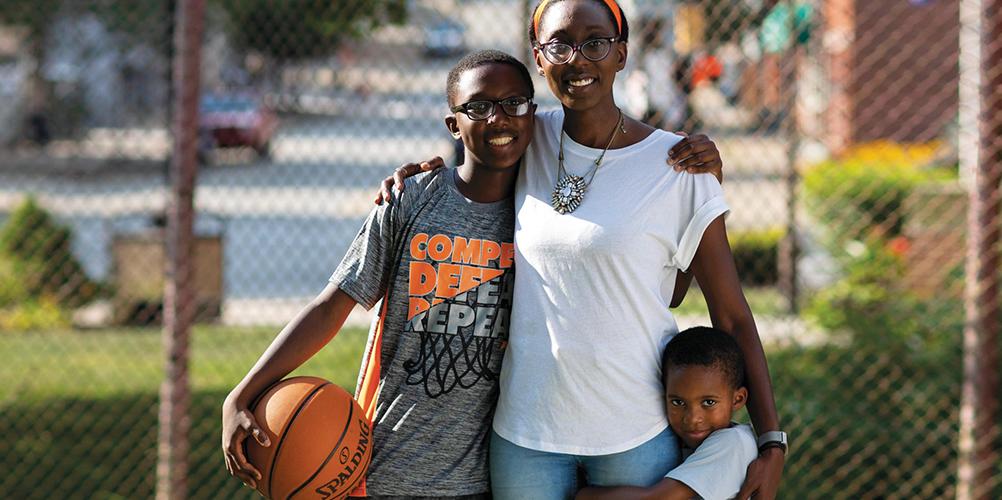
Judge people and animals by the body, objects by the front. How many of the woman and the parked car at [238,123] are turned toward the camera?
1

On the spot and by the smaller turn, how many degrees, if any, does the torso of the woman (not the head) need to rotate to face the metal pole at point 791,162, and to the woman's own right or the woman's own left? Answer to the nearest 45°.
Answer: approximately 180°

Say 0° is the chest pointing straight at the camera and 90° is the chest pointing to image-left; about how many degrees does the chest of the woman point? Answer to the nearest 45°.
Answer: approximately 0°

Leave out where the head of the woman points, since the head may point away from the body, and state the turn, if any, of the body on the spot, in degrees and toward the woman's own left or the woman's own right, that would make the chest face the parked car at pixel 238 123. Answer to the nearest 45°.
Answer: approximately 135° to the woman's own right
